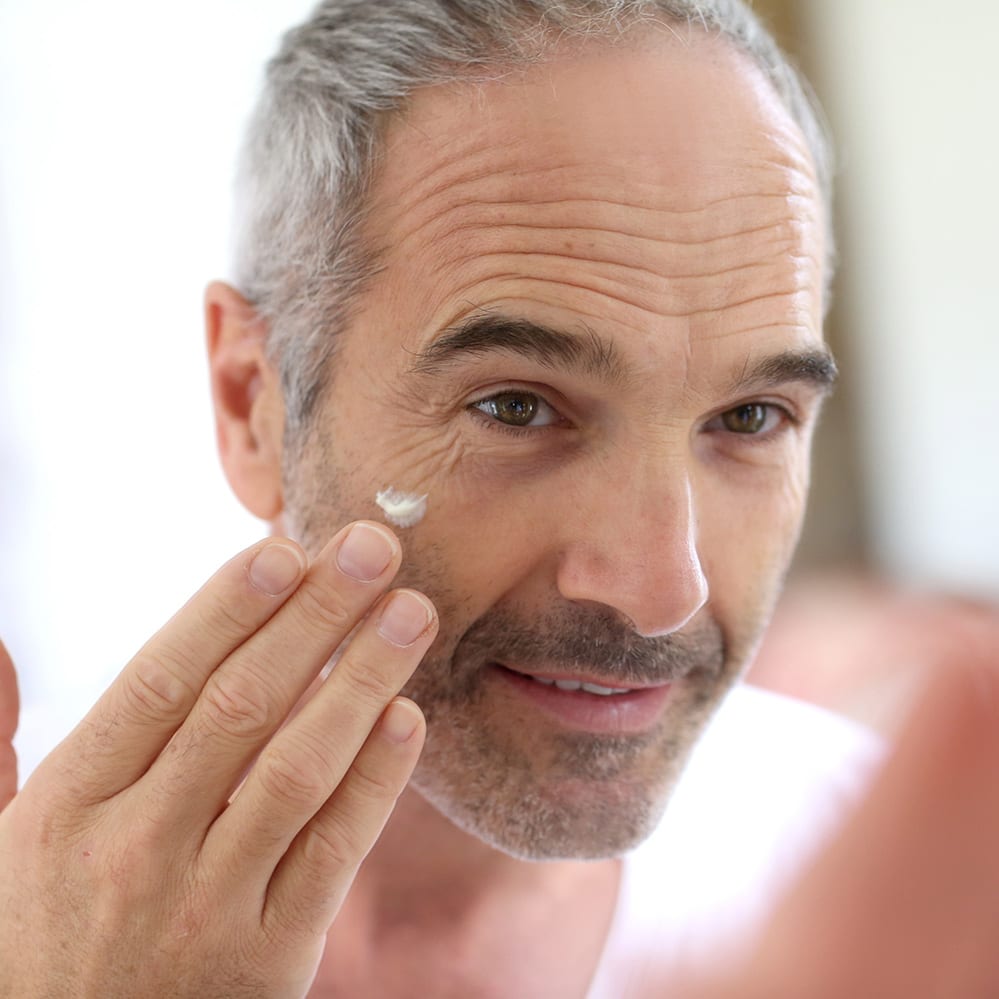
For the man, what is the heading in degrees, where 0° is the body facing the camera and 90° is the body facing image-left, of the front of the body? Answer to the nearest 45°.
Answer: approximately 315°
